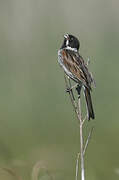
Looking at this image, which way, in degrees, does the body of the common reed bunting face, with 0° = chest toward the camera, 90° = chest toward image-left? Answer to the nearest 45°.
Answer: approximately 90°
